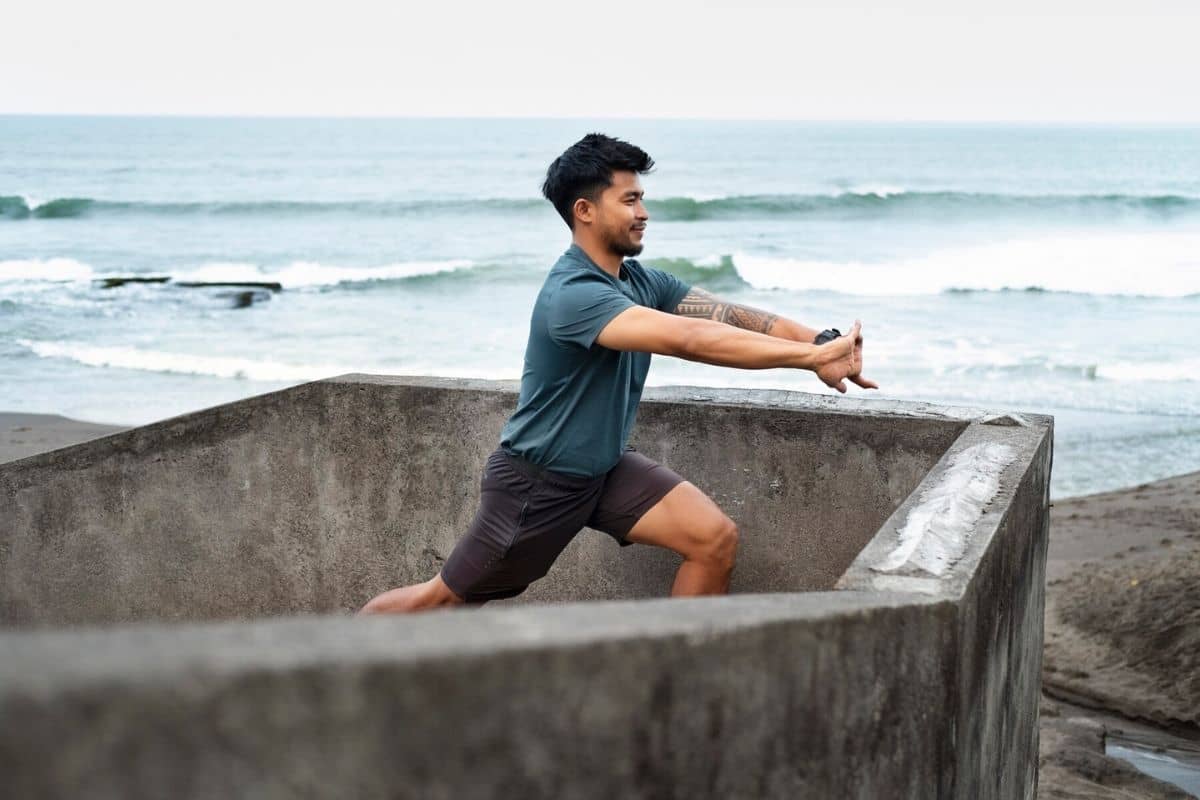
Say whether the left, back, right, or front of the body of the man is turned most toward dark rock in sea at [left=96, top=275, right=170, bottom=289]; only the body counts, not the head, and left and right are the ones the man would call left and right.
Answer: left

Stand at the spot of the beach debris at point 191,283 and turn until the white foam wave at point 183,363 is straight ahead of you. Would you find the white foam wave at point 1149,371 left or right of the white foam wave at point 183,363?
left

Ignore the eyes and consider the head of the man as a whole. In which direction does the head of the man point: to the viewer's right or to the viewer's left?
to the viewer's right

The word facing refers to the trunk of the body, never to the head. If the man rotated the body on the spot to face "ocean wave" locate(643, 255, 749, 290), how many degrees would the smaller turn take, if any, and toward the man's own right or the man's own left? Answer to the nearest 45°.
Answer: approximately 90° to the man's own left

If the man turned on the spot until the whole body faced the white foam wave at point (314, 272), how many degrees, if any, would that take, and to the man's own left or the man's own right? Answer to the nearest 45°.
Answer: approximately 90° to the man's own left

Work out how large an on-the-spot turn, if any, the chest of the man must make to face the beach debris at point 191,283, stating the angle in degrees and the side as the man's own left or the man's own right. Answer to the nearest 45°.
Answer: approximately 90° to the man's own left

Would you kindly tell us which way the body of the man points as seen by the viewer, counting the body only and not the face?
to the viewer's right

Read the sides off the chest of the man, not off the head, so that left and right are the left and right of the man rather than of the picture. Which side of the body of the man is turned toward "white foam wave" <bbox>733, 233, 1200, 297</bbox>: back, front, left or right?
left
